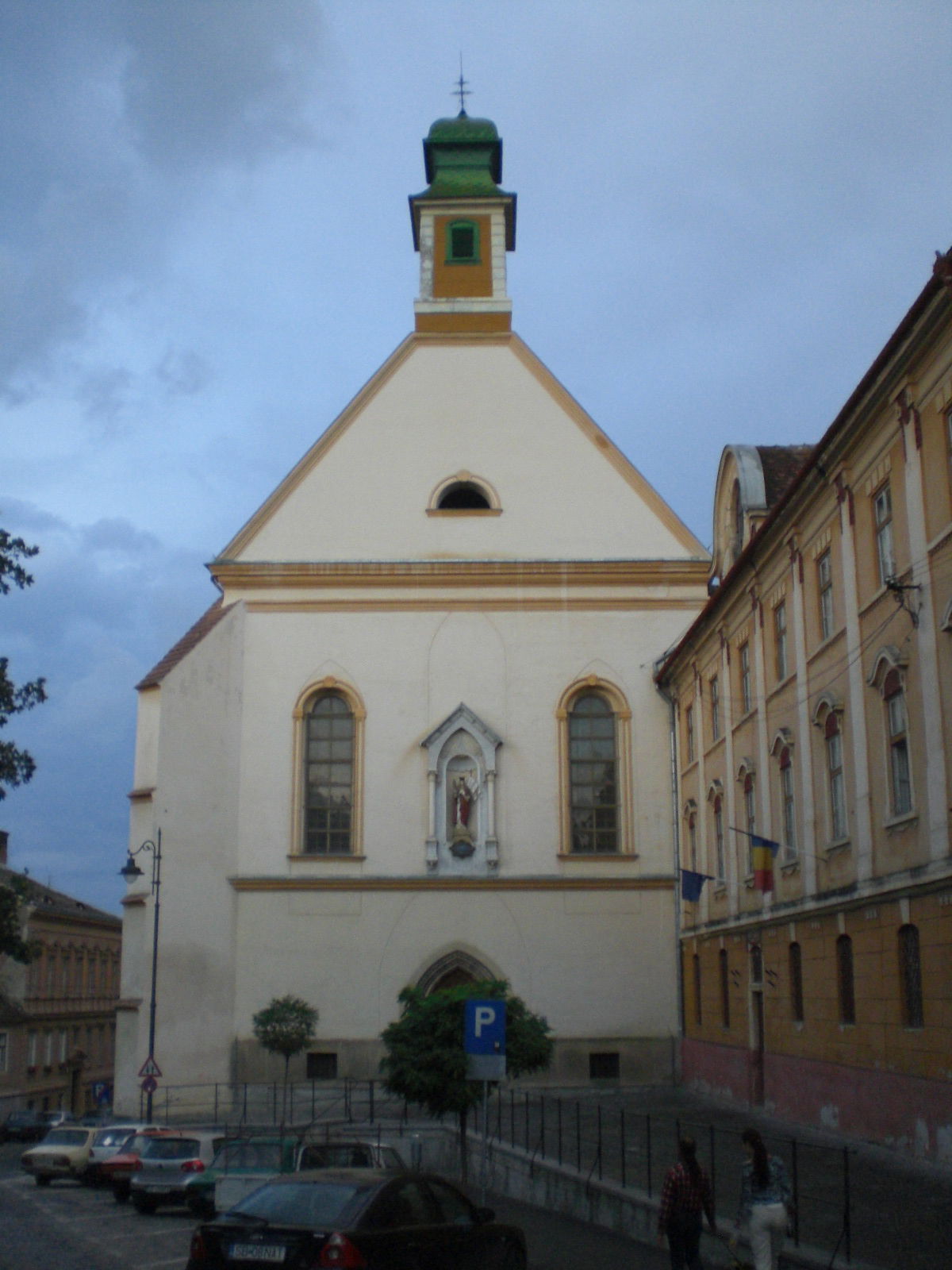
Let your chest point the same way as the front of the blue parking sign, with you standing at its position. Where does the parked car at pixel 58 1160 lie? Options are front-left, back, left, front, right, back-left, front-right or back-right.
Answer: back-right

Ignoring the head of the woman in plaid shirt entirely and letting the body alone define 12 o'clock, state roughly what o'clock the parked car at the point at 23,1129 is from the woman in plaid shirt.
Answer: The parked car is roughly at 11 o'clock from the woman in plaid shirt.

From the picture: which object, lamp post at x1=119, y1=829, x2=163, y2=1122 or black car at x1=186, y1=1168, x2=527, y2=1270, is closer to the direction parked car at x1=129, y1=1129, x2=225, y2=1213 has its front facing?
the lamp post

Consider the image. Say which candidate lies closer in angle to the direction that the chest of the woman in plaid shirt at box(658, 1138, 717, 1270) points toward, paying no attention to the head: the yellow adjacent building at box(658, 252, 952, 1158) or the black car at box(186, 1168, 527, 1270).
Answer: the yellow adjacent building

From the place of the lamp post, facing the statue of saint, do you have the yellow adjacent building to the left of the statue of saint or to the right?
right

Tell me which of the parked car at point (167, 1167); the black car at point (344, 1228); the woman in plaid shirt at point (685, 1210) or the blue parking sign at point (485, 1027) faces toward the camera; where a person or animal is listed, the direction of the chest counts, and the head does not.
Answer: the blue parking sign

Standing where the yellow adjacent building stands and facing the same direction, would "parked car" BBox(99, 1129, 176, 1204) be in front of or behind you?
in front

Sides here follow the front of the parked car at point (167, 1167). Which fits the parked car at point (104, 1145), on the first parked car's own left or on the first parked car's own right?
on the first parked car's own left

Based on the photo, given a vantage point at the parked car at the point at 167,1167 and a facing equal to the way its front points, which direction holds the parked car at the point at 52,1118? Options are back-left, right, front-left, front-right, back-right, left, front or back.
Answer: front-left

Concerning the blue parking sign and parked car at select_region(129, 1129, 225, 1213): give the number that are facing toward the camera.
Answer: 1

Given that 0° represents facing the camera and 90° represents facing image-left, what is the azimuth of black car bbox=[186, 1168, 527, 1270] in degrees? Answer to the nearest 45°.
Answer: approximately 225°

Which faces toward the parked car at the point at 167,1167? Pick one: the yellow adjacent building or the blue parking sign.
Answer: the yellow adjacent building

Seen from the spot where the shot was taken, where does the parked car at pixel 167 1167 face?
facing away from the viewer and to the right of the viewer

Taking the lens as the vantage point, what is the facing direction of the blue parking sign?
facing the viewer

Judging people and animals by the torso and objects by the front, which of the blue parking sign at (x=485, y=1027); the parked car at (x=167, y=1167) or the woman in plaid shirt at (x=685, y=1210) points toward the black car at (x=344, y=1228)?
the blue parking sign

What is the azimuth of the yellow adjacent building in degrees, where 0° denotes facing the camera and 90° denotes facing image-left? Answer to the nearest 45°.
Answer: approximately 90°

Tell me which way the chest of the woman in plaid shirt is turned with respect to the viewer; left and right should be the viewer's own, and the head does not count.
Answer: facing away from the viewer
